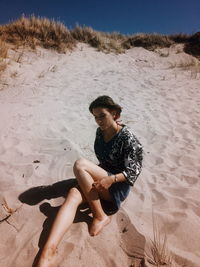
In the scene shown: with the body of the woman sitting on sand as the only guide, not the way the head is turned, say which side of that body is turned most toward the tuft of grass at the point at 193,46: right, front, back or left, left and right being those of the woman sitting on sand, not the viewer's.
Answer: back

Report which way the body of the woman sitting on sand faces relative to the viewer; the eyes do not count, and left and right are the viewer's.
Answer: facing the viewer and to the left of the viewer

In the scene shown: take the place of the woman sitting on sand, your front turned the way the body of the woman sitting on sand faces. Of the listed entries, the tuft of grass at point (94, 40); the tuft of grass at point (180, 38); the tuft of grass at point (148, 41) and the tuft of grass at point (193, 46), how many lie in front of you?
0

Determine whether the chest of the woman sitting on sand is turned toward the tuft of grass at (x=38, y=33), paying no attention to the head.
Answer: no

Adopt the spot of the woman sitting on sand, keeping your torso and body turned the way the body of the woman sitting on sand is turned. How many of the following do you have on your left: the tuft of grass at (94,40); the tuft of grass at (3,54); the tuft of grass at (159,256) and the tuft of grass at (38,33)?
1

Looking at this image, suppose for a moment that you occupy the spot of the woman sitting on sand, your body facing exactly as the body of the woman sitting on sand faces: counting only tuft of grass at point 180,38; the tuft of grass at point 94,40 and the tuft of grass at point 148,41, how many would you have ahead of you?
0

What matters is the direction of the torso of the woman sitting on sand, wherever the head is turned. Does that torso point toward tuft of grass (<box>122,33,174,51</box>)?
no

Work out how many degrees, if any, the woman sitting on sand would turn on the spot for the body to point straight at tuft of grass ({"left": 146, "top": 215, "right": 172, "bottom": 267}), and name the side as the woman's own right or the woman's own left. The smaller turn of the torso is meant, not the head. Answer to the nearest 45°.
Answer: approximately 90° to the woman's own left

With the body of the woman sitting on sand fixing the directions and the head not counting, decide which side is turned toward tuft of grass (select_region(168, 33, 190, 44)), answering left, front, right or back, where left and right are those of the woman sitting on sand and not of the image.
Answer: back

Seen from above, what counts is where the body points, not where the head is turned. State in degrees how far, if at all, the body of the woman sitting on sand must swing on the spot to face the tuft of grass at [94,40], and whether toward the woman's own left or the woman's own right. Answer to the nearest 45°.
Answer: approximately 135° to the woman's own right

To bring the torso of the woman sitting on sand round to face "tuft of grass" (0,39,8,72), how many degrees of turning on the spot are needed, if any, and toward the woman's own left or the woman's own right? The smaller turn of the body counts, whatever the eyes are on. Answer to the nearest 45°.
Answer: approximately 90° to the woman's own right

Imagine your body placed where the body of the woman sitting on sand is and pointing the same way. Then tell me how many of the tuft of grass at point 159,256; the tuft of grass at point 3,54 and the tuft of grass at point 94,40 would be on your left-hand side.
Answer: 1
